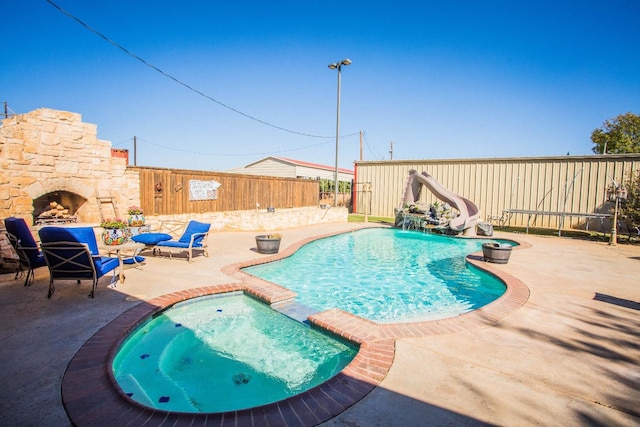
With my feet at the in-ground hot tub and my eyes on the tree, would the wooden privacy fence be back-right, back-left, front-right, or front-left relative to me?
front-left

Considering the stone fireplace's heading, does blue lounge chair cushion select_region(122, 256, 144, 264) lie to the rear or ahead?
ahead

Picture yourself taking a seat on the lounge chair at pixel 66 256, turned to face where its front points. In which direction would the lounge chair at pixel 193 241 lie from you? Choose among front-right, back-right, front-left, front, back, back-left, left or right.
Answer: front

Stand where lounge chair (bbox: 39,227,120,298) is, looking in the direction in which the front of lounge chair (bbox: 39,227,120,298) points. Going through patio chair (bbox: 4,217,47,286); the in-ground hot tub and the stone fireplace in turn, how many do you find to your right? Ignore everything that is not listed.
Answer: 1

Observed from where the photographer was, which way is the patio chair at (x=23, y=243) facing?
facing away from the viewer and to the right of the viewer

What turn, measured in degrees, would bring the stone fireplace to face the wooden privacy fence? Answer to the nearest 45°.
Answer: approximately 45° to its left

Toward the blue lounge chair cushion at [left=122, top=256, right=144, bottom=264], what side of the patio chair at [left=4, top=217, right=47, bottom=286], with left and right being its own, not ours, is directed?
front

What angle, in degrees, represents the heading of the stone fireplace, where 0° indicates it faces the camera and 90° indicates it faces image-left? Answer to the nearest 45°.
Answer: approximately 315°

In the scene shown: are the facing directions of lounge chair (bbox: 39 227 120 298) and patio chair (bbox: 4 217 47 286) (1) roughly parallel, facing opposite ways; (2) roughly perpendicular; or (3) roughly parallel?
roughly parallel

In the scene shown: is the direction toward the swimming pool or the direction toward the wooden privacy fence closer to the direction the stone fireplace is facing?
the swimming pool

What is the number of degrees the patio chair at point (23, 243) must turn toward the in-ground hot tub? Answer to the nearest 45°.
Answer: approximately 90° to its right

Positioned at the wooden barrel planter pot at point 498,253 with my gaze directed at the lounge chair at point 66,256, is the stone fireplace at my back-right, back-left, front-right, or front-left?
front-right
